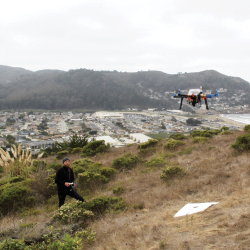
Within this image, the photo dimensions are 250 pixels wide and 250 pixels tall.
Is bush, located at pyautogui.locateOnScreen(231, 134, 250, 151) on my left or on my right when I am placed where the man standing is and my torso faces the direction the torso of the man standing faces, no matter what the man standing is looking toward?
on my left

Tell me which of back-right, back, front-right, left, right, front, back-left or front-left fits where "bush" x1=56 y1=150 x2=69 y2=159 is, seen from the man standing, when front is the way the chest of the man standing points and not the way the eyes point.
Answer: back-left

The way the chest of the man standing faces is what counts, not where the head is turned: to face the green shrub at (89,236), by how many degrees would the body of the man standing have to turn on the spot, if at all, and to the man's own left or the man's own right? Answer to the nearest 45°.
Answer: approximately 45° to the man's own right

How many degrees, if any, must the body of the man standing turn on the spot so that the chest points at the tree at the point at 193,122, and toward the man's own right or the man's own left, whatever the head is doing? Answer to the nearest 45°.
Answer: approximately 90° to the man's own left

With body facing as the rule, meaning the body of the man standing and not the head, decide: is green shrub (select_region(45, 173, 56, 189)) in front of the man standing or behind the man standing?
behind

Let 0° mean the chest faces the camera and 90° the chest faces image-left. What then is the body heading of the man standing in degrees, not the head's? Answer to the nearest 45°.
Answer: approximately 315°
